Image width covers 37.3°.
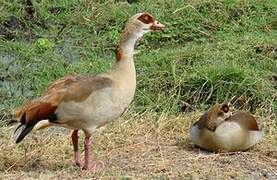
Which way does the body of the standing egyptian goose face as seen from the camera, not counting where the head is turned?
to the viewer's right

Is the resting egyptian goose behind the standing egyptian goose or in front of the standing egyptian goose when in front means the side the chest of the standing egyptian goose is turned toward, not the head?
in front
